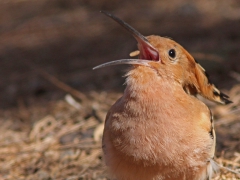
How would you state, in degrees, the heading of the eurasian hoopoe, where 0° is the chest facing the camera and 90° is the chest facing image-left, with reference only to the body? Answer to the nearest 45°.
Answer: approximately 45°
